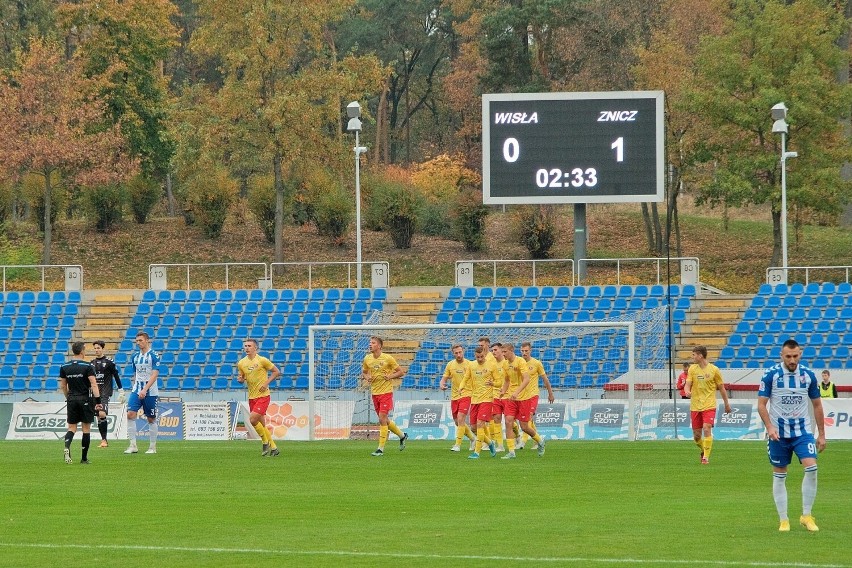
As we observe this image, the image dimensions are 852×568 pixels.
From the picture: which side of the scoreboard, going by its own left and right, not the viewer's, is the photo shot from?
front

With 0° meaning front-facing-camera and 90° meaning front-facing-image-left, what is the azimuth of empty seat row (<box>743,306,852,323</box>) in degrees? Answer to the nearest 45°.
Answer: approximately 0°

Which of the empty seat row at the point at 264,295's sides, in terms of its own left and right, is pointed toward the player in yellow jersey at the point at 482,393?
front

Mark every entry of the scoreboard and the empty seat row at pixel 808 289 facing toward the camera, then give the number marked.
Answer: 2

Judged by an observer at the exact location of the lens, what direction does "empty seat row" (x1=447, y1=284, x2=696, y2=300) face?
facing the viewer

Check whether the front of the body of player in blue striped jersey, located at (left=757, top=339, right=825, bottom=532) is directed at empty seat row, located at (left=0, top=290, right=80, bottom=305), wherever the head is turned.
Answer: no

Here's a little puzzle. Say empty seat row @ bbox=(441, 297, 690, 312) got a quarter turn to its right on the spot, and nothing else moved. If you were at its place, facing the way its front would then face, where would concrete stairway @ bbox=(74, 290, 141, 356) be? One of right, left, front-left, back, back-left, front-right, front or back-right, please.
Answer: front

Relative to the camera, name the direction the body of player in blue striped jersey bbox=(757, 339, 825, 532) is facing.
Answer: toward the camera
